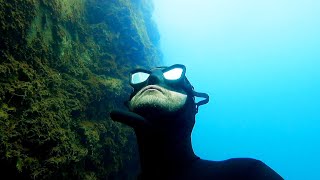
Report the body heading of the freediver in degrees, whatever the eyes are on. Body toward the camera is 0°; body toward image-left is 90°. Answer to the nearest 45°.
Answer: approximately 45°
